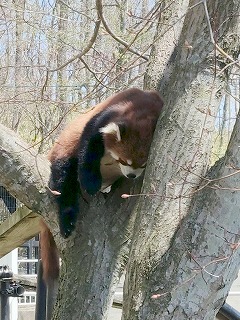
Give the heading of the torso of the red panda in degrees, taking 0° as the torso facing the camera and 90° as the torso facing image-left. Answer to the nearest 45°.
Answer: approximately 315°
